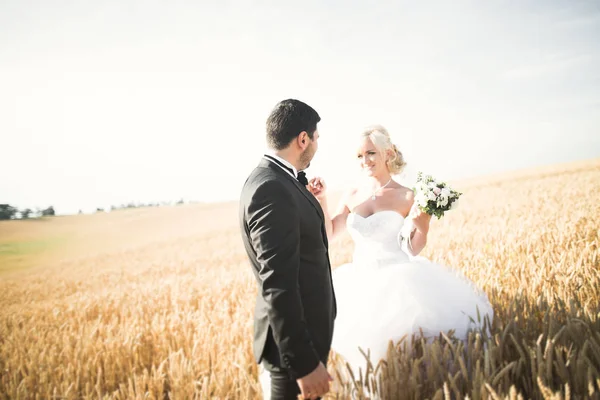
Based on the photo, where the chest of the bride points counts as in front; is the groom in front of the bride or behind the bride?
in front

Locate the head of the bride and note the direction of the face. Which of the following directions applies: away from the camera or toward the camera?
toward the camera

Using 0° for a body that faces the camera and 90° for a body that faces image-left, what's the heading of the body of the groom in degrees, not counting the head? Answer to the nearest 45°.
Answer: approximately 270°

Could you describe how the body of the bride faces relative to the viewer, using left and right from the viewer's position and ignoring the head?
facing the viewer and to the left of the viewer
